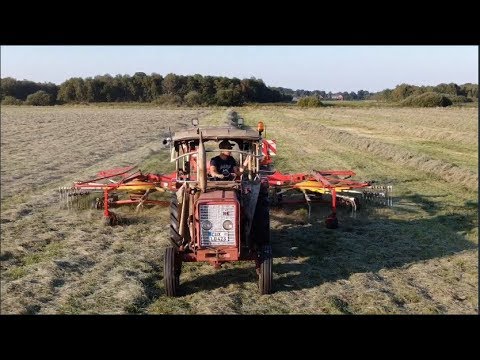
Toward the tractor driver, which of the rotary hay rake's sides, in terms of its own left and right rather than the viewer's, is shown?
front

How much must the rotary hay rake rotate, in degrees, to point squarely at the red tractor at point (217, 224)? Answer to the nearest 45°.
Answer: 0° — it already faces it

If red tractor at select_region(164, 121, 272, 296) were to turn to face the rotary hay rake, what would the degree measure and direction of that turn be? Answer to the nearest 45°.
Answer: approximately 180°

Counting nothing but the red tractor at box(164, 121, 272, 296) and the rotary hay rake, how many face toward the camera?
2

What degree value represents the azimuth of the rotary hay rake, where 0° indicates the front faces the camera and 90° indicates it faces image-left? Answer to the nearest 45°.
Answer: approximately 0°
